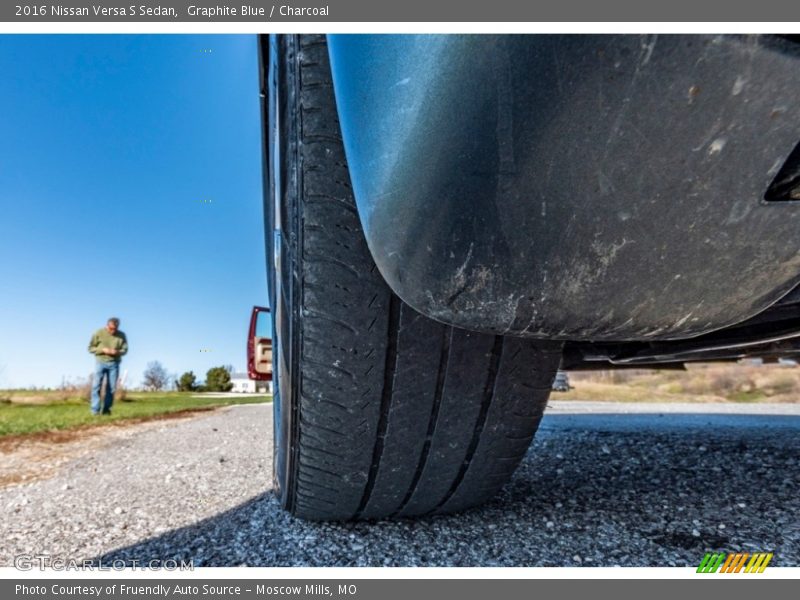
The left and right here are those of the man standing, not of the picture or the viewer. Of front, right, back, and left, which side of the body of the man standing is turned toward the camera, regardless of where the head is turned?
front
